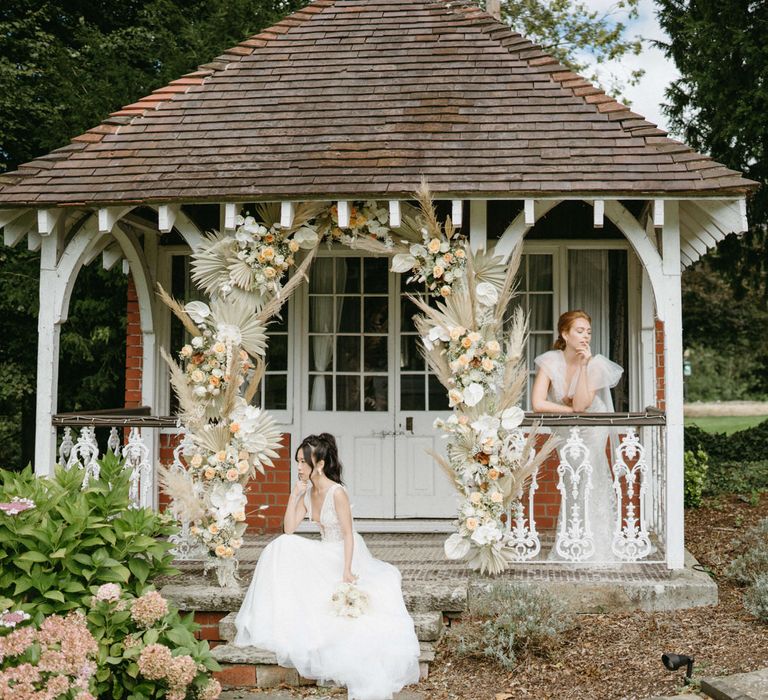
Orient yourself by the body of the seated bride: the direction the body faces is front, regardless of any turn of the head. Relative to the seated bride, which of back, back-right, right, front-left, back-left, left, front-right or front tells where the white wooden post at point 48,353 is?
right

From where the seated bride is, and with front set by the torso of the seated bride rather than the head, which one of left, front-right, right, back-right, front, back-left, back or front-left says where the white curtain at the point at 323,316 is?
back-right

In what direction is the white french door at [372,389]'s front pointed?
toward the camera

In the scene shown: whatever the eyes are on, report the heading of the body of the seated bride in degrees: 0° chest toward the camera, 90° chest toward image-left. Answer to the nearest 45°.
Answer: approximately 45°

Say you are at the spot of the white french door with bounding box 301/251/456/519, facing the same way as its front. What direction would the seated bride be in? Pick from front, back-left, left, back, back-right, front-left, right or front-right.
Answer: front

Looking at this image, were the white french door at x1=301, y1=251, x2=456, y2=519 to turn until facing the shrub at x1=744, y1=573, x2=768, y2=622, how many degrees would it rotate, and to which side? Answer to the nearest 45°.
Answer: approximately 45° to its left

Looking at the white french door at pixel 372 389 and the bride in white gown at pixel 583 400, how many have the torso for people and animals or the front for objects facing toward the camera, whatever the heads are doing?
2

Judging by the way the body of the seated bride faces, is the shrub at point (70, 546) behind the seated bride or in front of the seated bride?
in front

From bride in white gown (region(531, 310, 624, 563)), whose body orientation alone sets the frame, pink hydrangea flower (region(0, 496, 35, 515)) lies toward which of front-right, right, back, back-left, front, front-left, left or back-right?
front-right

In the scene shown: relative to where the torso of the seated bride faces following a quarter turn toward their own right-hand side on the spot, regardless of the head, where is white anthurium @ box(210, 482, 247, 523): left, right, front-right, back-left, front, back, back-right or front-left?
front

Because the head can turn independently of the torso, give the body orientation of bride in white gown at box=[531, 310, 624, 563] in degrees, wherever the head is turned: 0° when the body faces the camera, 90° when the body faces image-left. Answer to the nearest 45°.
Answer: approximately 0°
